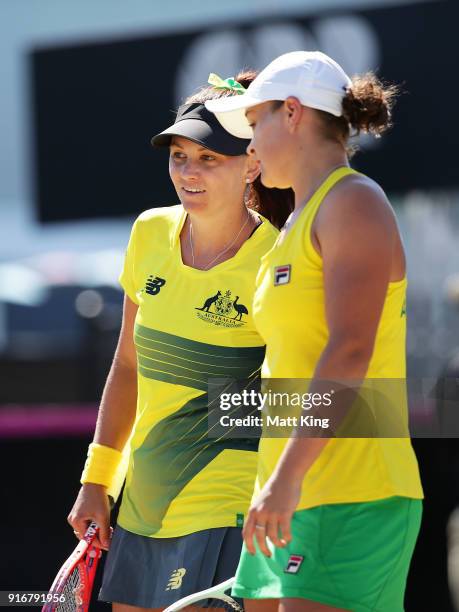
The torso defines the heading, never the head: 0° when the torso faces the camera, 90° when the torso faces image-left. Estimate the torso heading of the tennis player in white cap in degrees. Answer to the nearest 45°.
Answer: approximately 90°

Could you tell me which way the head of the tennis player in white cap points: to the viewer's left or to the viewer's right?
to the viewer's left
